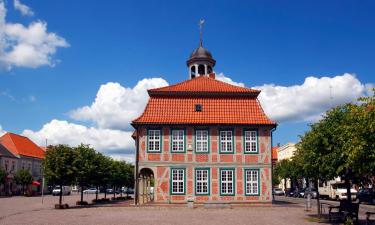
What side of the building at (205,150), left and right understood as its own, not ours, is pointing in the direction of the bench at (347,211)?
front
